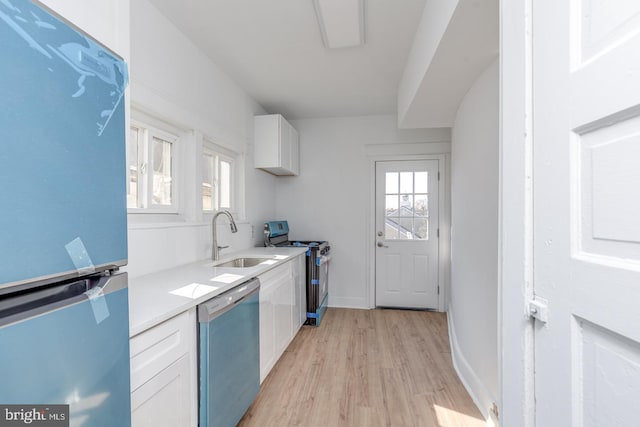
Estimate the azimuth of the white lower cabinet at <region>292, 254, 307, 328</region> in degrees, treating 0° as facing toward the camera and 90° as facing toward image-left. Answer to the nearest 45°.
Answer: approximately 270°

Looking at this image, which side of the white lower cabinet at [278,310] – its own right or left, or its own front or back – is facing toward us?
right

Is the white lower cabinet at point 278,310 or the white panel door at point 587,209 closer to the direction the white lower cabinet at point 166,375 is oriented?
the white panel door

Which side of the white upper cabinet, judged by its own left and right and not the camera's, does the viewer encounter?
right

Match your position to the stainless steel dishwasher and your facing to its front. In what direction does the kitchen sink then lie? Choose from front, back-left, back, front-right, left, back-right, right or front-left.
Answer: back-left

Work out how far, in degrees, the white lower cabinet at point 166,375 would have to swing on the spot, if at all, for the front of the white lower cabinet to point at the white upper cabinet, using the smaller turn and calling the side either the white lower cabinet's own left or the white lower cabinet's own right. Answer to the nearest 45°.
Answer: approximately 90° to the white lower cabinet's own left

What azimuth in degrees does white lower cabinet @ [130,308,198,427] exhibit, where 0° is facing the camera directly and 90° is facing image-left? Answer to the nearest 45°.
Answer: approximately 315°
